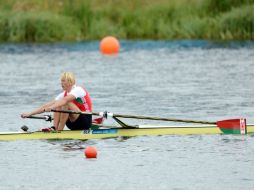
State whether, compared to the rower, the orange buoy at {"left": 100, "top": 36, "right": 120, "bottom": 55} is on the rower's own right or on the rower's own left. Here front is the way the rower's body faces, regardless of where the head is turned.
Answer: on the rower's own right

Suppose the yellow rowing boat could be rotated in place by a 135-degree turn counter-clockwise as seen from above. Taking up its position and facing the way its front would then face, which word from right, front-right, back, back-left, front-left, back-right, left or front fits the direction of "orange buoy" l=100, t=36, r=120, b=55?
front-right

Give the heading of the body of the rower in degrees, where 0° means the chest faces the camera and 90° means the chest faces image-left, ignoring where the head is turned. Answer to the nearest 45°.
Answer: approximately 90°

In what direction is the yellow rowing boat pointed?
to the viewer's right
